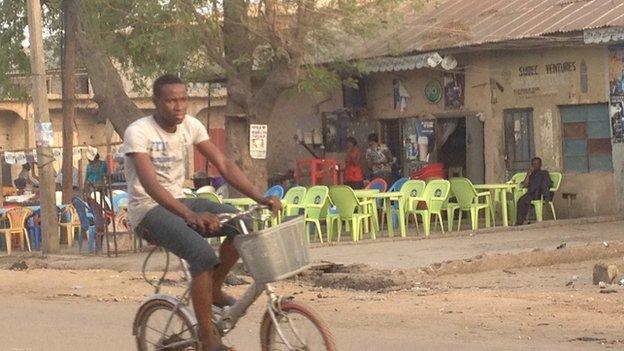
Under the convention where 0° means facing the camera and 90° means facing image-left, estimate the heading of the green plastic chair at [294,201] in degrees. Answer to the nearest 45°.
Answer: approximately 45°

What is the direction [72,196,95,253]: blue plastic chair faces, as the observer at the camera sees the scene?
facing to the right of the viewer

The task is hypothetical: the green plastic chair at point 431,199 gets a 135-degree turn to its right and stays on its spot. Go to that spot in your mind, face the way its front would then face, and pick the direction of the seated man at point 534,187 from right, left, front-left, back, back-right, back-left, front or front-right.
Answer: front-right

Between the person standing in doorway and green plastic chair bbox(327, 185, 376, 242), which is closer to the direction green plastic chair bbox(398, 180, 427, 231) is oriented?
the green plastic chair

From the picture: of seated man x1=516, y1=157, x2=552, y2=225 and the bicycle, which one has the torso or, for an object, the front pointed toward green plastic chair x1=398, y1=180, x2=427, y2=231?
the seated man

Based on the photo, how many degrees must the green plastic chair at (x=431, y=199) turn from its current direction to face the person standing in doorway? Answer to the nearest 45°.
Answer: approximately 135° to its right

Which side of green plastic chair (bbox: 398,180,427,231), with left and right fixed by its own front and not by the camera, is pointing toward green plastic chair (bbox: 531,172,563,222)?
back
